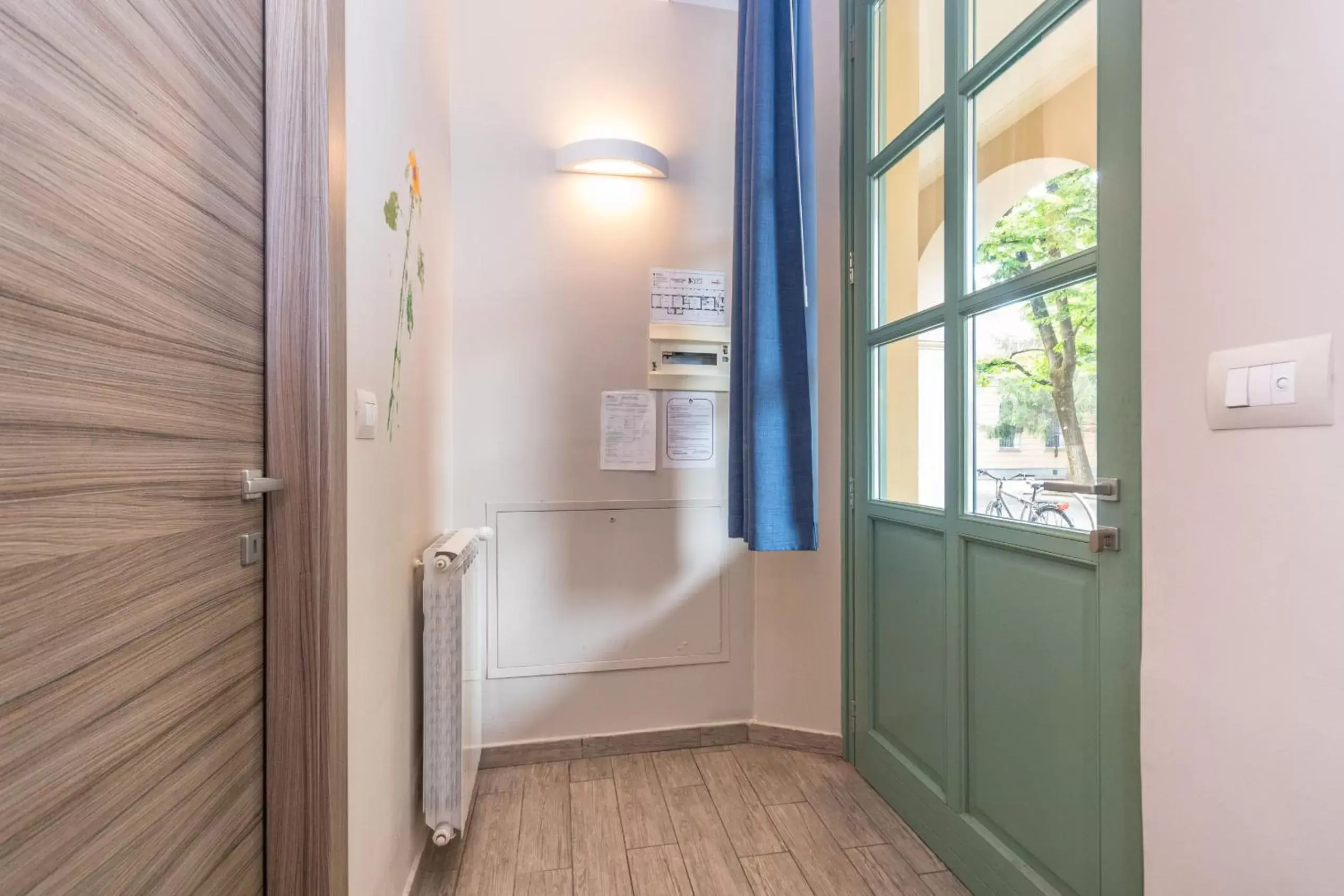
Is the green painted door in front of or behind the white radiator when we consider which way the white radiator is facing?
in front

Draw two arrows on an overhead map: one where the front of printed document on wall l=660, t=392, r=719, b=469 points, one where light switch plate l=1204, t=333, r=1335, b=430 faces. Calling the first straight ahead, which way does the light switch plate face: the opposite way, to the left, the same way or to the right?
to the right

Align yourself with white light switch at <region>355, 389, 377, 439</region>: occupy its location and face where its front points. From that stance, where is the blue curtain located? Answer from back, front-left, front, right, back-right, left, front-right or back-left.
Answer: front-left

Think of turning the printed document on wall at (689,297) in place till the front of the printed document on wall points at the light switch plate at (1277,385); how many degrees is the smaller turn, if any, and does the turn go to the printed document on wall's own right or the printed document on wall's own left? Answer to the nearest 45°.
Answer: approximately 45° to the printed document on wall's own left

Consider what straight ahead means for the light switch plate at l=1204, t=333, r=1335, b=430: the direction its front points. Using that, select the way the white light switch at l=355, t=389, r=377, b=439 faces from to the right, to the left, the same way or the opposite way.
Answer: the opposite way

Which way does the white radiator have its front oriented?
to the viewer's right

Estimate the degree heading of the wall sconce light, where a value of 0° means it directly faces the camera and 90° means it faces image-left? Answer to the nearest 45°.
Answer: approximately 0°

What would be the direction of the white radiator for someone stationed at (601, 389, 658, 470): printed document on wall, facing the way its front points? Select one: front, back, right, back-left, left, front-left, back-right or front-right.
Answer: front-right

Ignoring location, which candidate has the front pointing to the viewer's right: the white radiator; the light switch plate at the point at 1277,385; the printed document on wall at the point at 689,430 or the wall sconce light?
the white radiator

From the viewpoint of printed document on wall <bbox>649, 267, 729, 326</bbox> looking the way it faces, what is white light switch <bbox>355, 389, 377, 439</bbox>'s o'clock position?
The white light switch is roughly at 1 o'clock from the printed document on wall.

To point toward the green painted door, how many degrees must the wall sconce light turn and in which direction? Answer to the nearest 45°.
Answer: approximately 45° to its left
